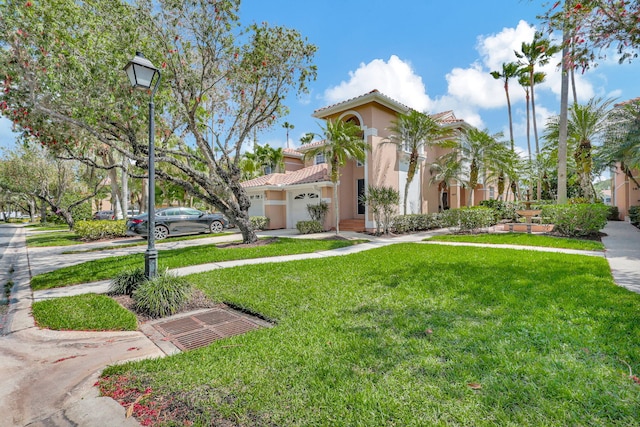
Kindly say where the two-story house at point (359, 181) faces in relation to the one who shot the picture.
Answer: facing the viewer and to the left of the viewer

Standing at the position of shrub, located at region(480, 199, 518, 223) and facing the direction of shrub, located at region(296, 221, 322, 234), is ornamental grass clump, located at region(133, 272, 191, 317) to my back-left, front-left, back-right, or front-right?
front-left

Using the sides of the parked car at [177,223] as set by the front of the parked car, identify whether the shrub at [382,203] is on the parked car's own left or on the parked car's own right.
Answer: on the parked car's own right

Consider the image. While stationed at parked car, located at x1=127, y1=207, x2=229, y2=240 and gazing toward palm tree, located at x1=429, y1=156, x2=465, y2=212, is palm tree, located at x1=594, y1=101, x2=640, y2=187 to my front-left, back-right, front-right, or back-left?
front-right

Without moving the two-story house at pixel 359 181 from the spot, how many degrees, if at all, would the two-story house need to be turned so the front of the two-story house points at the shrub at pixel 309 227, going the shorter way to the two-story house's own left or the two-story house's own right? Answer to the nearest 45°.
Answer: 0° — it already faces it

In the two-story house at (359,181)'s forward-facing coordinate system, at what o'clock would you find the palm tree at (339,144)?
The palm tree is roughly at 11 o'clock from the two-story house.
